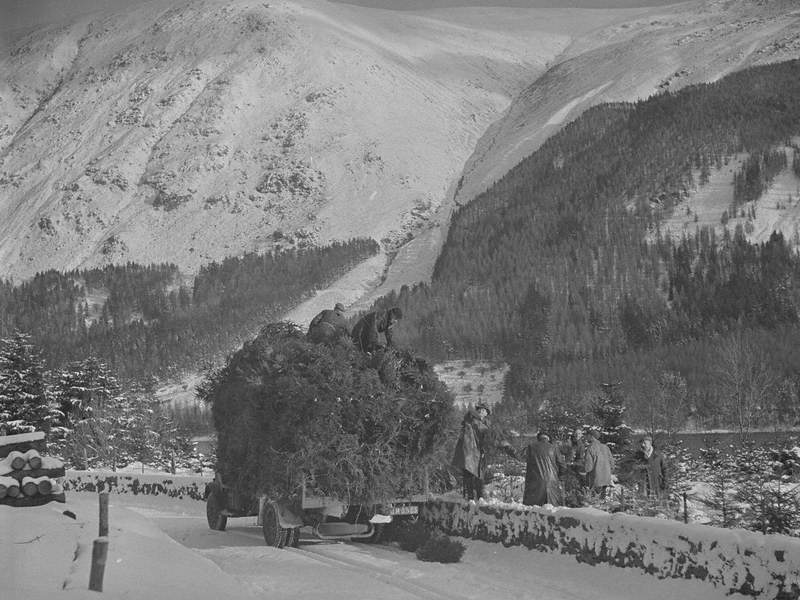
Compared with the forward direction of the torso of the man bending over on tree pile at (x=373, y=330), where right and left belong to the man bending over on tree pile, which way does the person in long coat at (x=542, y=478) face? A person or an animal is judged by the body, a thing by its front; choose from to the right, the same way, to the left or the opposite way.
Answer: to the left

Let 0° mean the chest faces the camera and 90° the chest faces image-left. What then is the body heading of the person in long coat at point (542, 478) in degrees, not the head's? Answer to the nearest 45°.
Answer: approximately 180°

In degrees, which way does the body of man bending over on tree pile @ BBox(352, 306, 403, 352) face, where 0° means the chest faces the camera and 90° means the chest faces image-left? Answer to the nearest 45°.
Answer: approximately 270°

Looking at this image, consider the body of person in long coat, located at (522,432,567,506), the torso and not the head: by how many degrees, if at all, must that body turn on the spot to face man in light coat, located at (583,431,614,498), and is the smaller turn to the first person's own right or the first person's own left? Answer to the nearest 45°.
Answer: approximately 45° to the first person's own right

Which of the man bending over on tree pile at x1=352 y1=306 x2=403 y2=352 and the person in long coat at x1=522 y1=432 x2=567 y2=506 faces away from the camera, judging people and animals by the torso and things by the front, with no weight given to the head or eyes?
the person in long coat

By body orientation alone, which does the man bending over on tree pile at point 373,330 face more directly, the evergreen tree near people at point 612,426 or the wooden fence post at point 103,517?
the evergreen tree near people

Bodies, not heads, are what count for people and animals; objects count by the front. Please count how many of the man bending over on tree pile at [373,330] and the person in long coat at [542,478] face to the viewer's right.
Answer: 1

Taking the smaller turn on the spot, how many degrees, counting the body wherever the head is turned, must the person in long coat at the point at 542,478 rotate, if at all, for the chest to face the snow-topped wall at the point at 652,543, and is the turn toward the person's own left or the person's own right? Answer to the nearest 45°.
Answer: approximately 180°
